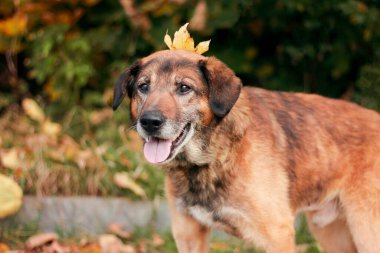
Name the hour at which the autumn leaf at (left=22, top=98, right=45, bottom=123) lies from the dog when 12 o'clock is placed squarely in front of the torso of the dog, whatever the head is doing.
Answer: The autumn leaf is roughly at 3 o'clock from the dog.

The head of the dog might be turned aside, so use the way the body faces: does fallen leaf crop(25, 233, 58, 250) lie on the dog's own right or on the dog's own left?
on the dog's own right

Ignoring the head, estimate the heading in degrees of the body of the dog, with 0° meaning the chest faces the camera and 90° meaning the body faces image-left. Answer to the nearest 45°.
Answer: approximately 45°

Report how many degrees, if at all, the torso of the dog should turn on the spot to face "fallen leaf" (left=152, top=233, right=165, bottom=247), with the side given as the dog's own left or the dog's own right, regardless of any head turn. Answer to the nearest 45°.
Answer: approximately 90° to the dog's own right

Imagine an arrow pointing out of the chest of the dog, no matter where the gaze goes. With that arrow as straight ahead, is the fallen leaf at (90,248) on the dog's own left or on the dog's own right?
on the dog's own right

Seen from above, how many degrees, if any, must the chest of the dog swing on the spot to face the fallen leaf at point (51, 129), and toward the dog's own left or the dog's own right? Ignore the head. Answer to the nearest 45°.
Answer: approximately 90° to the dog's own right

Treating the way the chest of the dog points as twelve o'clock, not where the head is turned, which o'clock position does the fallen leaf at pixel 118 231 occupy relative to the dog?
The fallen leaf is roughly at 3 o'clock from the dog.

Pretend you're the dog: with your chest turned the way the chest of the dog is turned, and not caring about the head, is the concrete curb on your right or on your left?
on your right

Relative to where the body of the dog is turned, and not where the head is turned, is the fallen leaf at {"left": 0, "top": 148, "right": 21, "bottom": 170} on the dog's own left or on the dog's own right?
on the dog's own right

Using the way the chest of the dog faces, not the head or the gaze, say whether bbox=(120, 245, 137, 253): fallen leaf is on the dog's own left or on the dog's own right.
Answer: on the dog's own right

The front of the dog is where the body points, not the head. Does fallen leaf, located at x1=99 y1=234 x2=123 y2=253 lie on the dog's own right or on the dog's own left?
on the dog's own right
